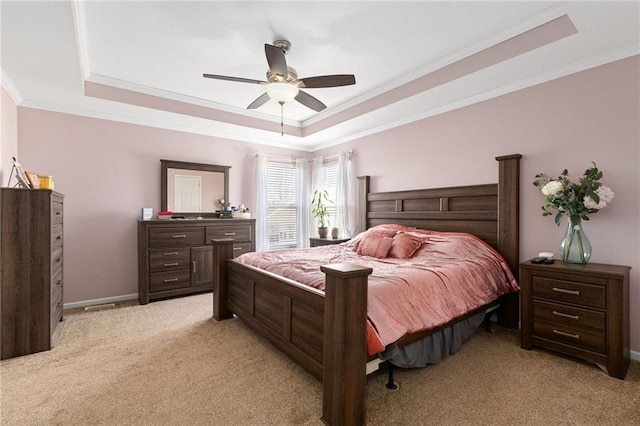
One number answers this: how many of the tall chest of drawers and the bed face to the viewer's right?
1

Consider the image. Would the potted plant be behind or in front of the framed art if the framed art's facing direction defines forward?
in front

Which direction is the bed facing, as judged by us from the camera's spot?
facing the viewer and to the left of the viewer

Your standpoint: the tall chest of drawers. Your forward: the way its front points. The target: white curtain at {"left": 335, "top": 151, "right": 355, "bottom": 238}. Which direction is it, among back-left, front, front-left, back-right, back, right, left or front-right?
front

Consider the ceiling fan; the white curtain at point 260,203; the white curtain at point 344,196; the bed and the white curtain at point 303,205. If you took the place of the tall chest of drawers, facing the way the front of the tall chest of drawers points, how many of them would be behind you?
0

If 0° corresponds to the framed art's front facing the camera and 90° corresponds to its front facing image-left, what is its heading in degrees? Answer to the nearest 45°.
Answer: approximately 270°

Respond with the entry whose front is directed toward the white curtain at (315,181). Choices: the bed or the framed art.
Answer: the framed art

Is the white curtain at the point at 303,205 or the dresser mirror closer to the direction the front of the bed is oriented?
the dresser mirror

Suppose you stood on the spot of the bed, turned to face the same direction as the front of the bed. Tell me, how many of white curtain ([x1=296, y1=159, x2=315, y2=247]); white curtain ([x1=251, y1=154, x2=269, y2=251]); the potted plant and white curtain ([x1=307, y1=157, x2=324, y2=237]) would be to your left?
0

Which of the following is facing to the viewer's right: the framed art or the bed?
the framed art

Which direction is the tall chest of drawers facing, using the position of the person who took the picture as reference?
facing to the right of the viewer

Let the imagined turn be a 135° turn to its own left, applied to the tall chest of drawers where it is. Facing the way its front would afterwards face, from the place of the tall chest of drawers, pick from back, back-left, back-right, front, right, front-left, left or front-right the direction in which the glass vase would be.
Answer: back

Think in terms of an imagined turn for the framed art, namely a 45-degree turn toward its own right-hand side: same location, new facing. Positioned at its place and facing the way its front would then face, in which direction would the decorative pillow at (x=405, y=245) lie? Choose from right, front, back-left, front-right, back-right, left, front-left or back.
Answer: front

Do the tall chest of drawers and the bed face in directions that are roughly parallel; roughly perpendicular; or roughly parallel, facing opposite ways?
roughly parallel, facing opposite ways

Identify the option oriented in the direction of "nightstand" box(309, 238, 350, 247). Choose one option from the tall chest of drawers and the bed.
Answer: the tall chest of drawers

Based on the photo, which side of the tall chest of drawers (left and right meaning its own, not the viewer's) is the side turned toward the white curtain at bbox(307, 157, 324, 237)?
front

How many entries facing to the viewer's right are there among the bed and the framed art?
1
